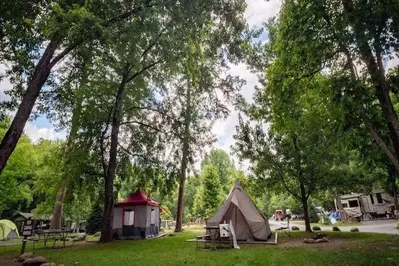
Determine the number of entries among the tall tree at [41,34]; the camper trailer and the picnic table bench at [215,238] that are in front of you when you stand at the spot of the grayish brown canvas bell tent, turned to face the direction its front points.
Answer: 2

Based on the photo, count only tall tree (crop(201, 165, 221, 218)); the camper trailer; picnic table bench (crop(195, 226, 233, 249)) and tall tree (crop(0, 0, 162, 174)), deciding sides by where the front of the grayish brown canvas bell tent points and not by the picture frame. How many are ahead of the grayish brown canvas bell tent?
2

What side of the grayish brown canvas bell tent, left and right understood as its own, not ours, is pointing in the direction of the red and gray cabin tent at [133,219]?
right

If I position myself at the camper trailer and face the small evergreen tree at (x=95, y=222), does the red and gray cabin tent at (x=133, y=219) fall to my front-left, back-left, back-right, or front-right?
front-left

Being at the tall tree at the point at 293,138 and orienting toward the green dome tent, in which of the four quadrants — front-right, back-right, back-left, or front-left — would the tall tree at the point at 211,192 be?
front-right

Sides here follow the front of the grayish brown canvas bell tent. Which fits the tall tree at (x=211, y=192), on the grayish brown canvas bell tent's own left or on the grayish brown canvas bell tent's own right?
on the grayish brown canvas bell tent's own right

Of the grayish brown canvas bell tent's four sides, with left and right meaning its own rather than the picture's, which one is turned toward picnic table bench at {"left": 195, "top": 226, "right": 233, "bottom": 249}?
front

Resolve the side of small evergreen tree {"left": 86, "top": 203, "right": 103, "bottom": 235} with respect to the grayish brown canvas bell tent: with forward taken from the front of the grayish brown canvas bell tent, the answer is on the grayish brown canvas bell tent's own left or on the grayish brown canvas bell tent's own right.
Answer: on the grayish brown canvas bell tent's own right

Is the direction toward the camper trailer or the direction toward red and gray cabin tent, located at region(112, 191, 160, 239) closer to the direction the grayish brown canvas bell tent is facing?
the red and gray cabin tent

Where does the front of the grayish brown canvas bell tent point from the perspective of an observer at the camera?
facing the viewer and to the left of the viewer

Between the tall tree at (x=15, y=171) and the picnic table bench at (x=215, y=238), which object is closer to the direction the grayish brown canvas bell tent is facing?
the picnic table bench

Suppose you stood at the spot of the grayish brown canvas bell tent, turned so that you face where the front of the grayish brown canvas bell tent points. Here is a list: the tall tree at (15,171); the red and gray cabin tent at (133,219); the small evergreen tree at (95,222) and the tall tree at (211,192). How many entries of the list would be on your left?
0

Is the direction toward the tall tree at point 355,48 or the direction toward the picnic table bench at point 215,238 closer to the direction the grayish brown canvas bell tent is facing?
the picnic table bench

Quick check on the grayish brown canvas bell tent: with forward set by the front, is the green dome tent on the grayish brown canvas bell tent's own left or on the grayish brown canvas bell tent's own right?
on the grayish brown canvas bell tent's own right

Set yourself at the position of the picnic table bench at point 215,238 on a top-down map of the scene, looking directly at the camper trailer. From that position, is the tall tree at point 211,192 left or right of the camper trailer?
left

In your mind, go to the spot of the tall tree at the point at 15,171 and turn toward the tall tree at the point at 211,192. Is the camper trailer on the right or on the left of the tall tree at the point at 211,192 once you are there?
right

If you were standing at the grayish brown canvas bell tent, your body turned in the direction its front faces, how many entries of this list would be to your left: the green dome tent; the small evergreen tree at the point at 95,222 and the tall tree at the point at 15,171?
0
